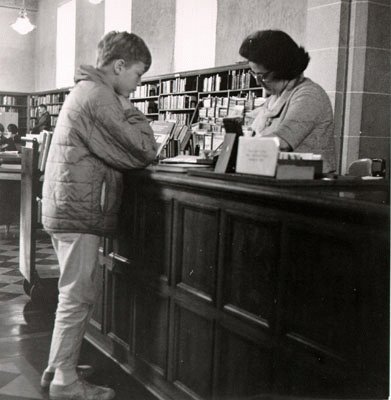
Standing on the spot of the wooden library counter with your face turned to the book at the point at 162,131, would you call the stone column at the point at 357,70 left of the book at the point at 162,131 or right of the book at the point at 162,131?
right

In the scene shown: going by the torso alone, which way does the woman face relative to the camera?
to the viewer's left

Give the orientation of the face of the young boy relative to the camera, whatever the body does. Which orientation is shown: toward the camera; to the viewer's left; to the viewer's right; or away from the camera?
to the viewer's right

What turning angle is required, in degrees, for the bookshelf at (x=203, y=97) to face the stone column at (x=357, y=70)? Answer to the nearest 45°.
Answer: approximately 90° to its left

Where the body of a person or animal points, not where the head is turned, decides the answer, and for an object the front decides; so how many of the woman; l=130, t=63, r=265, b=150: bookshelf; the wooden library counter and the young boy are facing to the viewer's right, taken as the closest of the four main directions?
1

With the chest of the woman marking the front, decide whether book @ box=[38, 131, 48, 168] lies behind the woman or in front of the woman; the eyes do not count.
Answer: in front

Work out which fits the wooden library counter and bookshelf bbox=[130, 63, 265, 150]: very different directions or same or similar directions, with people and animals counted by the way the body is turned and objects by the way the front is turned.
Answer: same or similar directions

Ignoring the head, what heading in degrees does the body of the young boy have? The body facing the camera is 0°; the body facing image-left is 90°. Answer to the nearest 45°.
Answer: approximately 270°

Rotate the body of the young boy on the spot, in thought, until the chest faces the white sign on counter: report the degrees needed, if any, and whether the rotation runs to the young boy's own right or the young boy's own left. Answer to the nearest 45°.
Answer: approximately 45° to the young boy's own right

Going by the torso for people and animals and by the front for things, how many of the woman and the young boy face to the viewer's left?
1

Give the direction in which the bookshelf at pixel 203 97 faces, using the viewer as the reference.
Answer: facing the viewer and to the left of the viewer

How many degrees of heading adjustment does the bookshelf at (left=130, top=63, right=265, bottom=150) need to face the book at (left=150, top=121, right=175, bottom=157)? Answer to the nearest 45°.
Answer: approximately 45° to its left

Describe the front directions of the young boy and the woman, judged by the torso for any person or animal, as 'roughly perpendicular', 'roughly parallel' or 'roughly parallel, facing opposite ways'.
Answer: roughly parallel, facing opposite ways

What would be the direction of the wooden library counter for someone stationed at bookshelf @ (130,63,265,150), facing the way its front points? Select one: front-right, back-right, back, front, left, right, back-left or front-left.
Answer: front-left
